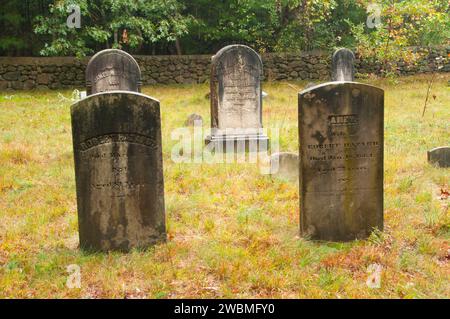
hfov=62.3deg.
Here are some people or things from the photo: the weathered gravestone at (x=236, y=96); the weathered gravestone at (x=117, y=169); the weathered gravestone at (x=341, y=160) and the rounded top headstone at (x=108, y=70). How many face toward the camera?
4

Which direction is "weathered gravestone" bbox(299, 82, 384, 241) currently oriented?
toward the camera

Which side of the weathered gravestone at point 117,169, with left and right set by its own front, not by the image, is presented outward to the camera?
front

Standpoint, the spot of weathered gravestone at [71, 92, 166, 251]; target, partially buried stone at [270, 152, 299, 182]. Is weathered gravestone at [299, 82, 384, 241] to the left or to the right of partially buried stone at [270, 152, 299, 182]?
right

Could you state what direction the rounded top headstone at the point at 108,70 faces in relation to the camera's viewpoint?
facing the viewer

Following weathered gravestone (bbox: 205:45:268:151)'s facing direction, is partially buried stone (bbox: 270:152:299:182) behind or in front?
in front

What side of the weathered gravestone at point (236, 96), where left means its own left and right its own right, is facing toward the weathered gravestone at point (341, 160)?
front

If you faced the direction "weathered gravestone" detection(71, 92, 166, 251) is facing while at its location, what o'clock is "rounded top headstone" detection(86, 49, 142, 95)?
The rounded top headstone is roughly at 6 o'clock from the weathered gravestone.

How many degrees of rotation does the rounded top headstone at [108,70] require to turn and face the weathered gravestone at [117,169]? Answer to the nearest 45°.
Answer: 0° — it already faces it
